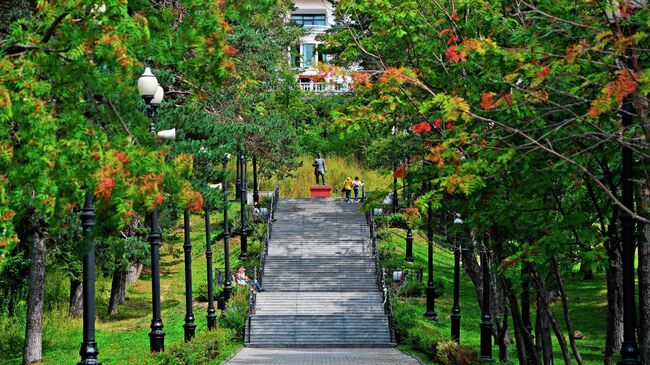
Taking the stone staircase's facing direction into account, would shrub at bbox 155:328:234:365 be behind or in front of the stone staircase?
in front

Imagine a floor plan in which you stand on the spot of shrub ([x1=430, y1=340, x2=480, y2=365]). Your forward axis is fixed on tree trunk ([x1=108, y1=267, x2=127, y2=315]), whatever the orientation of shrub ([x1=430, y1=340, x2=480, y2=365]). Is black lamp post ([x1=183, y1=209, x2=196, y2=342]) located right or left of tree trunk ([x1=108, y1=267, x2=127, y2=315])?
left

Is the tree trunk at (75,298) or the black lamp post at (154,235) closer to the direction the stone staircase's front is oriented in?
the black lamp post

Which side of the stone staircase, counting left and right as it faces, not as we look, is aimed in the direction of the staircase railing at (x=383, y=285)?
left

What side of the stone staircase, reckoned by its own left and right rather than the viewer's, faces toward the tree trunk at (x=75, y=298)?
right

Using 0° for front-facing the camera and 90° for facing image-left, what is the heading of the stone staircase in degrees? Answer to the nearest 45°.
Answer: approximately 0°

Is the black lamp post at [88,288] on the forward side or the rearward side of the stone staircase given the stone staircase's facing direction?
on the forward side
